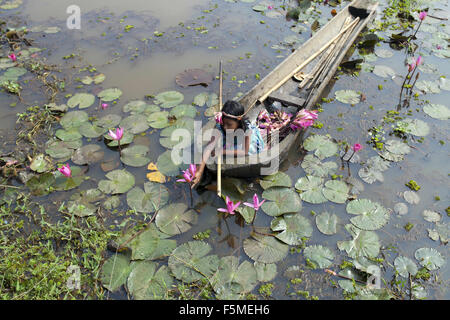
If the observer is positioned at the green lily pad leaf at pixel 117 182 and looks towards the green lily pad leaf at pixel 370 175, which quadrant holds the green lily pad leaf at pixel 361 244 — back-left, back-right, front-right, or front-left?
front-right

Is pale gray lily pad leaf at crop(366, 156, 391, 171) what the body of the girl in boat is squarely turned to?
no

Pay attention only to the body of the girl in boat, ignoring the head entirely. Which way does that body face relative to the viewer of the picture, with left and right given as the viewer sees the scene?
facing the viewer and to the left of the viewer

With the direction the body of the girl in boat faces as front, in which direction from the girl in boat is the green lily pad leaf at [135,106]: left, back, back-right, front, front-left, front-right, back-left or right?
right

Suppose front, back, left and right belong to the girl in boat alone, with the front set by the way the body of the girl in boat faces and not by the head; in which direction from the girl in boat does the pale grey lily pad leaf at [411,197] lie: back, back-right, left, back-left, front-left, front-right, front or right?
back-left

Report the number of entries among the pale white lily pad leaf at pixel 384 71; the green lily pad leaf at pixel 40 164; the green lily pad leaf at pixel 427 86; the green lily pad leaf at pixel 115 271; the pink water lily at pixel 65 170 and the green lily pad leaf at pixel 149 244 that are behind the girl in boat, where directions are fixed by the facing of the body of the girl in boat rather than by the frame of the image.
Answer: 2

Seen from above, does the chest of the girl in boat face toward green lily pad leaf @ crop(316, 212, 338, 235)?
no

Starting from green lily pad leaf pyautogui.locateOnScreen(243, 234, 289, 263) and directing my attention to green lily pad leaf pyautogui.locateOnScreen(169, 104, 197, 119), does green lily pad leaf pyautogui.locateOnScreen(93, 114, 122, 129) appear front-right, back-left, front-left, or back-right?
front-left

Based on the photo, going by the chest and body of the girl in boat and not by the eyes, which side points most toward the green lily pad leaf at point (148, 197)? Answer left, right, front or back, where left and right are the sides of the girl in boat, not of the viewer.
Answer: front

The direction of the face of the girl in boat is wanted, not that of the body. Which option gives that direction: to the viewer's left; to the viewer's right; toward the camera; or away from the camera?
toward the camera

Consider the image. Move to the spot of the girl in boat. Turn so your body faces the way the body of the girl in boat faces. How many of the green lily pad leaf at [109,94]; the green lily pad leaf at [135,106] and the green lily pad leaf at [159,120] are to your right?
3

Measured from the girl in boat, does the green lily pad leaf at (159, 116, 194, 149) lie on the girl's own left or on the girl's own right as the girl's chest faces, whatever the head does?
on the girl's own right

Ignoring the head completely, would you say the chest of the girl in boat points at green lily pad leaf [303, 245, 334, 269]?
no

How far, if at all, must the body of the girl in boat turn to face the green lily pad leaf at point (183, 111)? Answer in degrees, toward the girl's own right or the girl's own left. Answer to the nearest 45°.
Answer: approximately 90° to the girl's own right

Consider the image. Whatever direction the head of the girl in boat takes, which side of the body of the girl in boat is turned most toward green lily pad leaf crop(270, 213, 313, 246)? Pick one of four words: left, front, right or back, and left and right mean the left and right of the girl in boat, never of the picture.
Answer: left

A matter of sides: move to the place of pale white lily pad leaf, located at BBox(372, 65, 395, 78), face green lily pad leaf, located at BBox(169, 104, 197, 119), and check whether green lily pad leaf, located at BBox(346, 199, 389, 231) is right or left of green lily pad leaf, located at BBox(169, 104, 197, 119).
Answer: left
